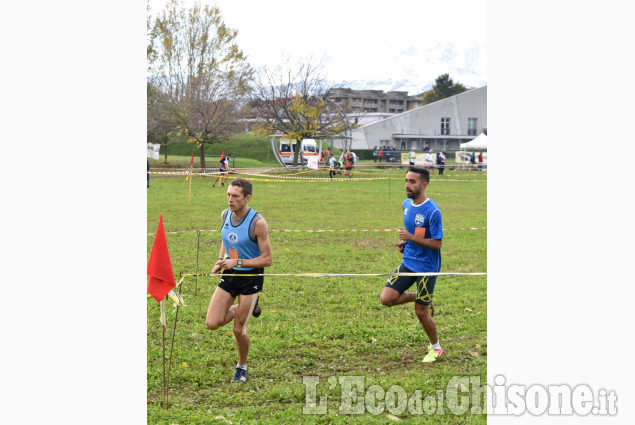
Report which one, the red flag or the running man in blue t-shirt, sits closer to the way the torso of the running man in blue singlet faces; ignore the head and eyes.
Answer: the red flag

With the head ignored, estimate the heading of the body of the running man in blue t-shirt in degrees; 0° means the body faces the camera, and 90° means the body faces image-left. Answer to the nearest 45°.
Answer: approximately 45°

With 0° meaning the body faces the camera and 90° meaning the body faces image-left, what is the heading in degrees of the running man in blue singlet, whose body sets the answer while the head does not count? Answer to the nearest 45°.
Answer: approximately 45°

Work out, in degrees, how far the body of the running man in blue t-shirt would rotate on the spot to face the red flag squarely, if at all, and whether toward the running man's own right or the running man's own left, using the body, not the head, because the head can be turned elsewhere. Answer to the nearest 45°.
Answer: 0° — they already face it

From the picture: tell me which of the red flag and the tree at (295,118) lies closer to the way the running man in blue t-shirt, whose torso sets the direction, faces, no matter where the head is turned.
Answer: the red flag

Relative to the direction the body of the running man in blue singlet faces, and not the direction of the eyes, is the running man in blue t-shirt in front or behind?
behind

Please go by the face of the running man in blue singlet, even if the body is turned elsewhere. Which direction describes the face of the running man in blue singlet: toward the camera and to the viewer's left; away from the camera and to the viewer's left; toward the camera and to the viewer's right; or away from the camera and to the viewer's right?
toward the camera and to the viewer's left

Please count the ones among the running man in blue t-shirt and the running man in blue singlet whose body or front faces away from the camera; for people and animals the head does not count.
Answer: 0

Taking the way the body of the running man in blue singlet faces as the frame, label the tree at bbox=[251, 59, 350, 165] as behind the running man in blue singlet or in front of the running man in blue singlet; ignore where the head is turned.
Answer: behind

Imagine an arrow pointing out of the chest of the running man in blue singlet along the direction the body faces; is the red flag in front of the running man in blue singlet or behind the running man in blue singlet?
in front
